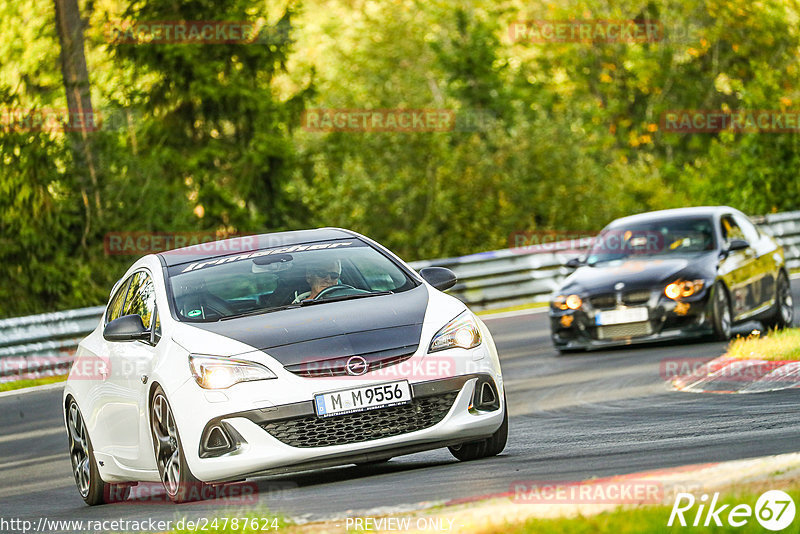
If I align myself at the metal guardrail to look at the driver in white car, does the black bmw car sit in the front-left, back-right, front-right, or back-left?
front-left

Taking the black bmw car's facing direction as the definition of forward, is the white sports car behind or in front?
in front

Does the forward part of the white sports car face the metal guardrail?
no

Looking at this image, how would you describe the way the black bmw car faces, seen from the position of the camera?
facing the viewer and to the left of the viewer

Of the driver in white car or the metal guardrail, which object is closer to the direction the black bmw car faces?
the driver in white car

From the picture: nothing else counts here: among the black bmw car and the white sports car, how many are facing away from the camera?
0

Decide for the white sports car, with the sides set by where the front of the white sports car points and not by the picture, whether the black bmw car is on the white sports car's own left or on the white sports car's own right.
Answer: on the white sports car's own left

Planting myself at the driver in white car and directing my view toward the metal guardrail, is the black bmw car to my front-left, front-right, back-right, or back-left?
front-right

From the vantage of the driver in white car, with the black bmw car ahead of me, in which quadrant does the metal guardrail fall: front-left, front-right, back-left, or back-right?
front-left

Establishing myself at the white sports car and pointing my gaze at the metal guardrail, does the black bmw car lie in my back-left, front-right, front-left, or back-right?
front-right

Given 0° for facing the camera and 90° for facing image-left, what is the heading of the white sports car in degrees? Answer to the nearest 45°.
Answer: approximately 315°
